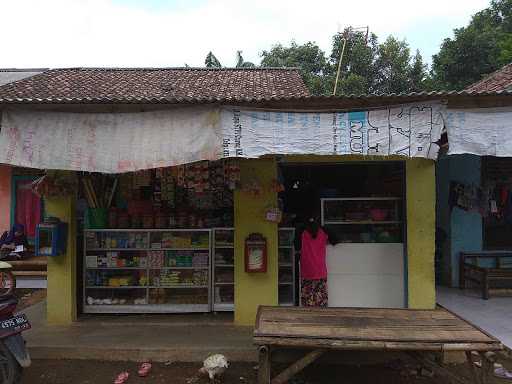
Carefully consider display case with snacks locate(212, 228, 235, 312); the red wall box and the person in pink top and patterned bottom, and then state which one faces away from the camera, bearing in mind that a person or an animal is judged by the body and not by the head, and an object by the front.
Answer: the person in pink top and patterned bottom

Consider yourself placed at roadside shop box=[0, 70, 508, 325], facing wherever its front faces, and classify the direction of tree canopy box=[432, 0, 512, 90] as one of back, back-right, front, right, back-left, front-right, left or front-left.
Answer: back-left

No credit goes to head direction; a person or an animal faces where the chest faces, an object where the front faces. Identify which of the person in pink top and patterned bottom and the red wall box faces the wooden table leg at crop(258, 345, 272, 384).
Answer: the red wall box

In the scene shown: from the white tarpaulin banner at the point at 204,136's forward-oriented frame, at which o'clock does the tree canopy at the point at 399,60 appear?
The tree canopy is roughly at 7 o'clock from the white tarpaulin banner.

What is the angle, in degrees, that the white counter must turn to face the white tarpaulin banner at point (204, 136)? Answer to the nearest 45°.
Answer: approximately 45° to its right

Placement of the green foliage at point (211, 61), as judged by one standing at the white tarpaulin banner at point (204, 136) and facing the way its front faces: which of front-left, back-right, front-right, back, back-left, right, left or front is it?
back
